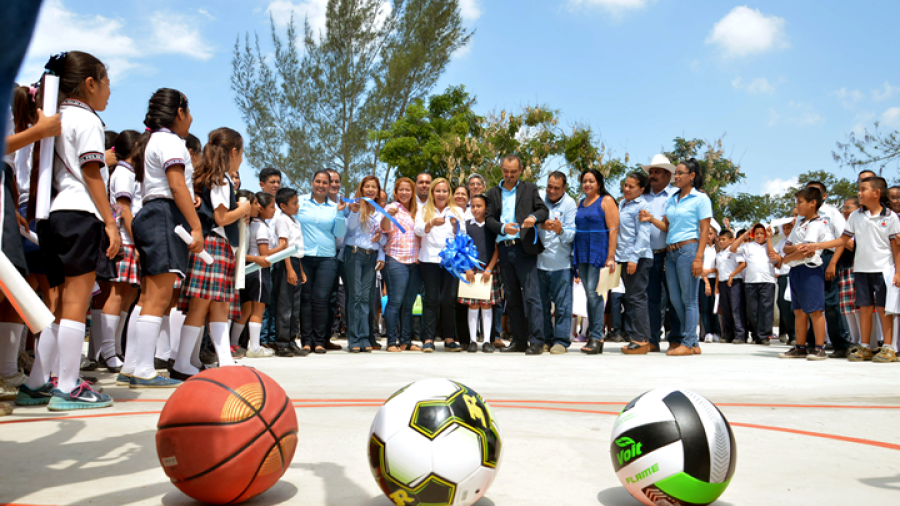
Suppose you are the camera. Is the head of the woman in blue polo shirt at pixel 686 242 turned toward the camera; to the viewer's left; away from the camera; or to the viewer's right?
to the viewer's left

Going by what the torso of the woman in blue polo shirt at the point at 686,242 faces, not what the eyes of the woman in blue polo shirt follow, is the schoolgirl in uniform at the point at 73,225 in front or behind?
in front

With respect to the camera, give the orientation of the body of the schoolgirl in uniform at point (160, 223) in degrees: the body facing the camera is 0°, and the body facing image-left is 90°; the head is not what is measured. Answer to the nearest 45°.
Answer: approximately 270°

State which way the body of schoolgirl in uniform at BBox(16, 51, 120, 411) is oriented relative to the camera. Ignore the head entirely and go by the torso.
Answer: to the viewer's right

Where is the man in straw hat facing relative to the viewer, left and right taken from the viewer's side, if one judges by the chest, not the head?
facing the viewer and to the left of the viewer

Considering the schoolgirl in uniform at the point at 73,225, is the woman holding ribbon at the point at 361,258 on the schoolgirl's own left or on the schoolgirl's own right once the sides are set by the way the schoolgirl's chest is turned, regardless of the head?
on the schoolgirl's own left

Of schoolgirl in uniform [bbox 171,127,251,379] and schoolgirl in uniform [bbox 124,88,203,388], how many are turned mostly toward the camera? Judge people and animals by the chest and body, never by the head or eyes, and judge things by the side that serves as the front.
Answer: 0

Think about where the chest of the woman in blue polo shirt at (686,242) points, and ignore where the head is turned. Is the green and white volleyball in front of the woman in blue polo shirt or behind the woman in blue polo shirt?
in front

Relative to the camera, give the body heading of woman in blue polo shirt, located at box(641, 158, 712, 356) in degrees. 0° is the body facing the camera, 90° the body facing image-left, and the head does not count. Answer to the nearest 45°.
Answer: approximately 45°

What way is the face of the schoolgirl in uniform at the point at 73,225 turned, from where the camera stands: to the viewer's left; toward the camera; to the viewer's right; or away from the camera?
to the viewer's right

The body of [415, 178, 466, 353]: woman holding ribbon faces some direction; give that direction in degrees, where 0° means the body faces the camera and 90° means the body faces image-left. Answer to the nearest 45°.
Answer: approximately 0°

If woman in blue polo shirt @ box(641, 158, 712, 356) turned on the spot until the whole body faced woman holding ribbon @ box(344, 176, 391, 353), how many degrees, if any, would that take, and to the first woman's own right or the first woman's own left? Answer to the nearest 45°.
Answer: approximately 45° to the first woman's own right

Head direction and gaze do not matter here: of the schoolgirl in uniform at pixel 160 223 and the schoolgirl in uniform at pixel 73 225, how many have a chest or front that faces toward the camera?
0
